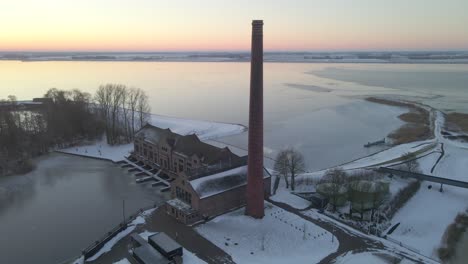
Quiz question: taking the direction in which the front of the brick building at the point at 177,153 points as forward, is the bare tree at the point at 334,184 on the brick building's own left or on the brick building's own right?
on the brick building's own left

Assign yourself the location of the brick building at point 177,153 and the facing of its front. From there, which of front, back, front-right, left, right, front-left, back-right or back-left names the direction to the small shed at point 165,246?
front-left

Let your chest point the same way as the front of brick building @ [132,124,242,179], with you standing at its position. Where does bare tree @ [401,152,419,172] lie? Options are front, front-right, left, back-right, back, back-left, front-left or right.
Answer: back-left

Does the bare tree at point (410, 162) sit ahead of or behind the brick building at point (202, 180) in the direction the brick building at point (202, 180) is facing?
behind

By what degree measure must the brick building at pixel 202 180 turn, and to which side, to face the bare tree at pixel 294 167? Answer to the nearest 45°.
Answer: approximately 180°

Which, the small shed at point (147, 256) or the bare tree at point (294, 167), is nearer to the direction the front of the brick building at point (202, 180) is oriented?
the small shed

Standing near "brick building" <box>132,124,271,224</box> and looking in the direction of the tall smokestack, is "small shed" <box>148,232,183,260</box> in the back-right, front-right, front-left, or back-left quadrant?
front-right

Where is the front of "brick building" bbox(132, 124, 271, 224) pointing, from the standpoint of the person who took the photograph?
facing the viewer and to the left of the viewer

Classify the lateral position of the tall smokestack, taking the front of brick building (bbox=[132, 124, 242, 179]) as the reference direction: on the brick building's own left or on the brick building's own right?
on the brick building's own left

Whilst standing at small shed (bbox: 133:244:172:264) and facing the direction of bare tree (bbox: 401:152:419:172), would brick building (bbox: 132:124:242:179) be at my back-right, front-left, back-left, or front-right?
front-left

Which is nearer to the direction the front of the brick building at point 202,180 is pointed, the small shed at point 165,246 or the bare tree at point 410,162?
the small shed

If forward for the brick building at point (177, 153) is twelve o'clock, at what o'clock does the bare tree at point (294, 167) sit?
The bare tree is roughly at 8 o'clock from the brick building.
